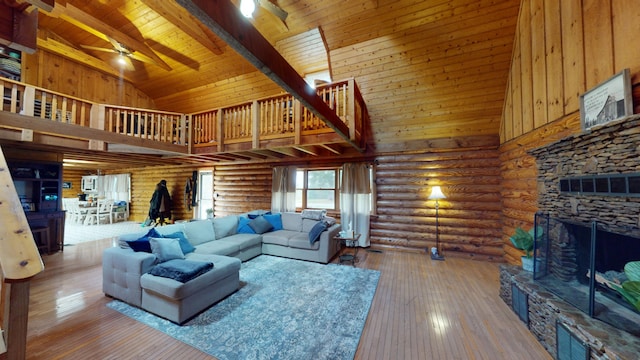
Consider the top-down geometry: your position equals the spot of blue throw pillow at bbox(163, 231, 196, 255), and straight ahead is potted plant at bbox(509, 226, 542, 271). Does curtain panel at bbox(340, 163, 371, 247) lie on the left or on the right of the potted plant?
left

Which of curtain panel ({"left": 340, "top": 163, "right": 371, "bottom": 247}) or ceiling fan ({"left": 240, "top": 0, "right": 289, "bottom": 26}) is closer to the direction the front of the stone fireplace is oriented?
the ceiling fan

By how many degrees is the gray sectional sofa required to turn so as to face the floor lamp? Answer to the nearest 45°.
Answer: approximately 45° to its left

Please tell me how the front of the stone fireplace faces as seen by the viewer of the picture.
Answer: facing the viewer and to the left of the viewer

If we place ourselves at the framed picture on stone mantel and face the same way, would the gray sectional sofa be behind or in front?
in front

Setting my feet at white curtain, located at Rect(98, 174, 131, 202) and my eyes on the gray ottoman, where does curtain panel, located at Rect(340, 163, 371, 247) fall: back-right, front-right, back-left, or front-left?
front-left

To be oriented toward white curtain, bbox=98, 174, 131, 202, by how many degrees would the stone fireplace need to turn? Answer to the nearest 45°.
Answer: approximately 45° to its right

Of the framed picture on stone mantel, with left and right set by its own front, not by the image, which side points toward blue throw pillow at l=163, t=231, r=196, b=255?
front

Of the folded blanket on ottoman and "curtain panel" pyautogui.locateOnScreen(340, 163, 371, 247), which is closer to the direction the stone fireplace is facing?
the folded blanket on ottoman

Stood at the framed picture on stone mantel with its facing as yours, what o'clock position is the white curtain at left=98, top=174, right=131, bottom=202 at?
The white curtain is roughly at 1 o'clock from the framed picture on stone mantel.

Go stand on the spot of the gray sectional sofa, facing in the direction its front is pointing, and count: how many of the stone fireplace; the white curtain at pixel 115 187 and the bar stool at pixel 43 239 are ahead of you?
1

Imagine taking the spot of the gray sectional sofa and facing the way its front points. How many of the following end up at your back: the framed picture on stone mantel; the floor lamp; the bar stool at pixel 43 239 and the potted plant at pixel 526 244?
1

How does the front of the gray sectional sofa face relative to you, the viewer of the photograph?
facing the viewer and to the right of the viewer

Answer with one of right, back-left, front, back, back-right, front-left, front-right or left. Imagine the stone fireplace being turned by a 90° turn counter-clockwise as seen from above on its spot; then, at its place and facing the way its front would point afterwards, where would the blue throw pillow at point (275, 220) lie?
back-right
